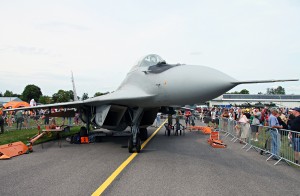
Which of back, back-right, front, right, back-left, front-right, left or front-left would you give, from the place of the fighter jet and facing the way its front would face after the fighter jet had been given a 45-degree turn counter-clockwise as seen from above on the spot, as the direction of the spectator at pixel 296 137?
front

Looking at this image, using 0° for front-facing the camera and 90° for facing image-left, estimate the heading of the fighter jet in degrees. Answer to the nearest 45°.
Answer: approximately 315°

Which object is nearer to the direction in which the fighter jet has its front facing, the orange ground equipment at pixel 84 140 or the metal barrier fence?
the metal barrier fence

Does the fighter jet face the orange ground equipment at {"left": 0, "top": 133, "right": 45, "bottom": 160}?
no

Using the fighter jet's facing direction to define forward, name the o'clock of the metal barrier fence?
The metal barrier fence is roughly at 10 o'clock from the fighter jet.

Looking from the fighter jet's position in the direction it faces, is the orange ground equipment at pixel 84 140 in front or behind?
behind

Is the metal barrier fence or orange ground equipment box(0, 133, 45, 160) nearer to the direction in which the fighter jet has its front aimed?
the metal barrier fence
